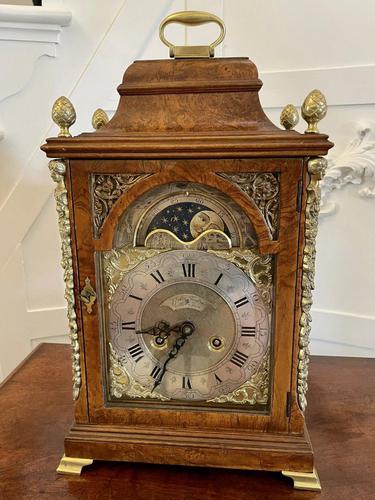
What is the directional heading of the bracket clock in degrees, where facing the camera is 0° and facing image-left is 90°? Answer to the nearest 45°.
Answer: approximately 0°
